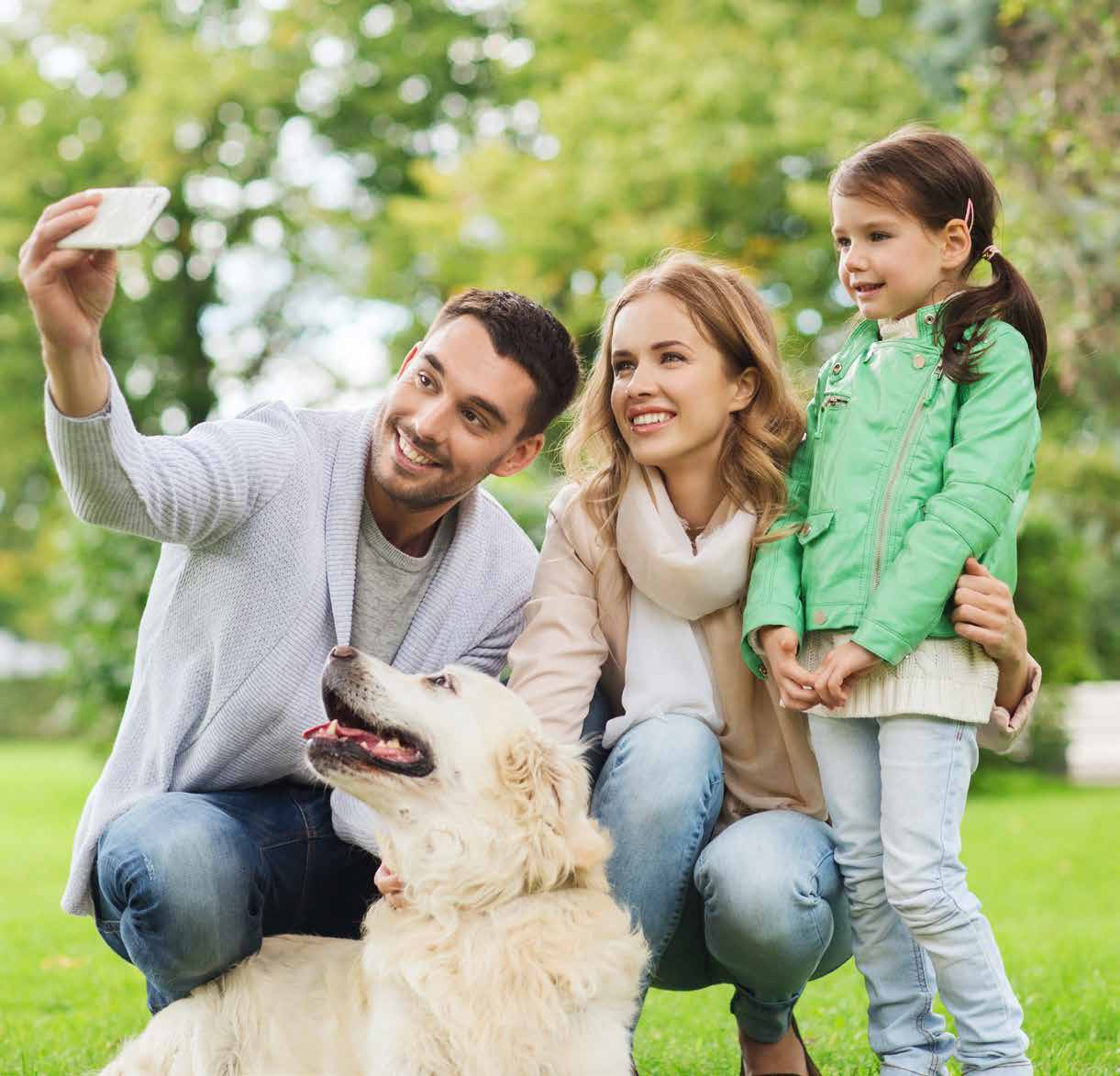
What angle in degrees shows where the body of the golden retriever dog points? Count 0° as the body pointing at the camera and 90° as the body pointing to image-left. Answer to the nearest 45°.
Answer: approximately 315°

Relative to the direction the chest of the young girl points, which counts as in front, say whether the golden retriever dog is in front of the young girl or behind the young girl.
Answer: in front

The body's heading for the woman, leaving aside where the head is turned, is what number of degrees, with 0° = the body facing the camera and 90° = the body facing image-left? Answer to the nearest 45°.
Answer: approximately 0°
